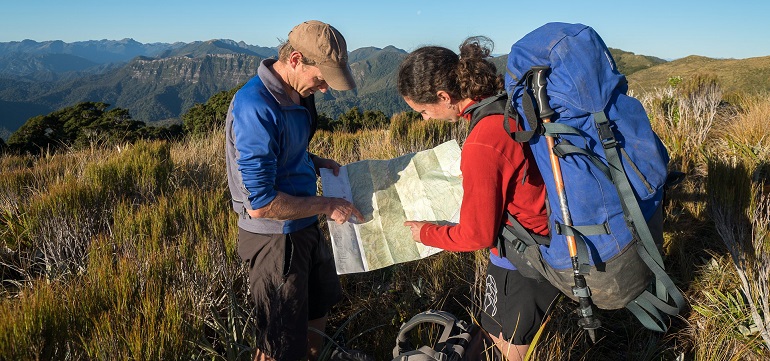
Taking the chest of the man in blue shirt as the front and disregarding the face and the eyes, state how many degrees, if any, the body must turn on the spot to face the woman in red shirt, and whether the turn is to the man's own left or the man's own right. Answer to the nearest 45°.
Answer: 0° — they already face them

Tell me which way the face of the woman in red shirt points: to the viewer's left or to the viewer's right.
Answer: to the viewer's left

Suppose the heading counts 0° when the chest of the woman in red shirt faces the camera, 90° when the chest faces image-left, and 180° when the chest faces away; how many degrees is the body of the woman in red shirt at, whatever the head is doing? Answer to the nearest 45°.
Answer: approximately 90°

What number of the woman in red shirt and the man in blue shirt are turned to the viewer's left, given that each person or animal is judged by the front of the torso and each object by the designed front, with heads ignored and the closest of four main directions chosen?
1

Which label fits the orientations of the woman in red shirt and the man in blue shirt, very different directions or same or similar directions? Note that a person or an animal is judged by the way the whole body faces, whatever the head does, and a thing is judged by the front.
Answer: very different directions

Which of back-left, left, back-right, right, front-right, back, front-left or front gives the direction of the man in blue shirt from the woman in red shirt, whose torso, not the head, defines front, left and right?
front

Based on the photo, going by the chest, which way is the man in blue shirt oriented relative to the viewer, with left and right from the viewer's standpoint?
facing to the right of the viewer
